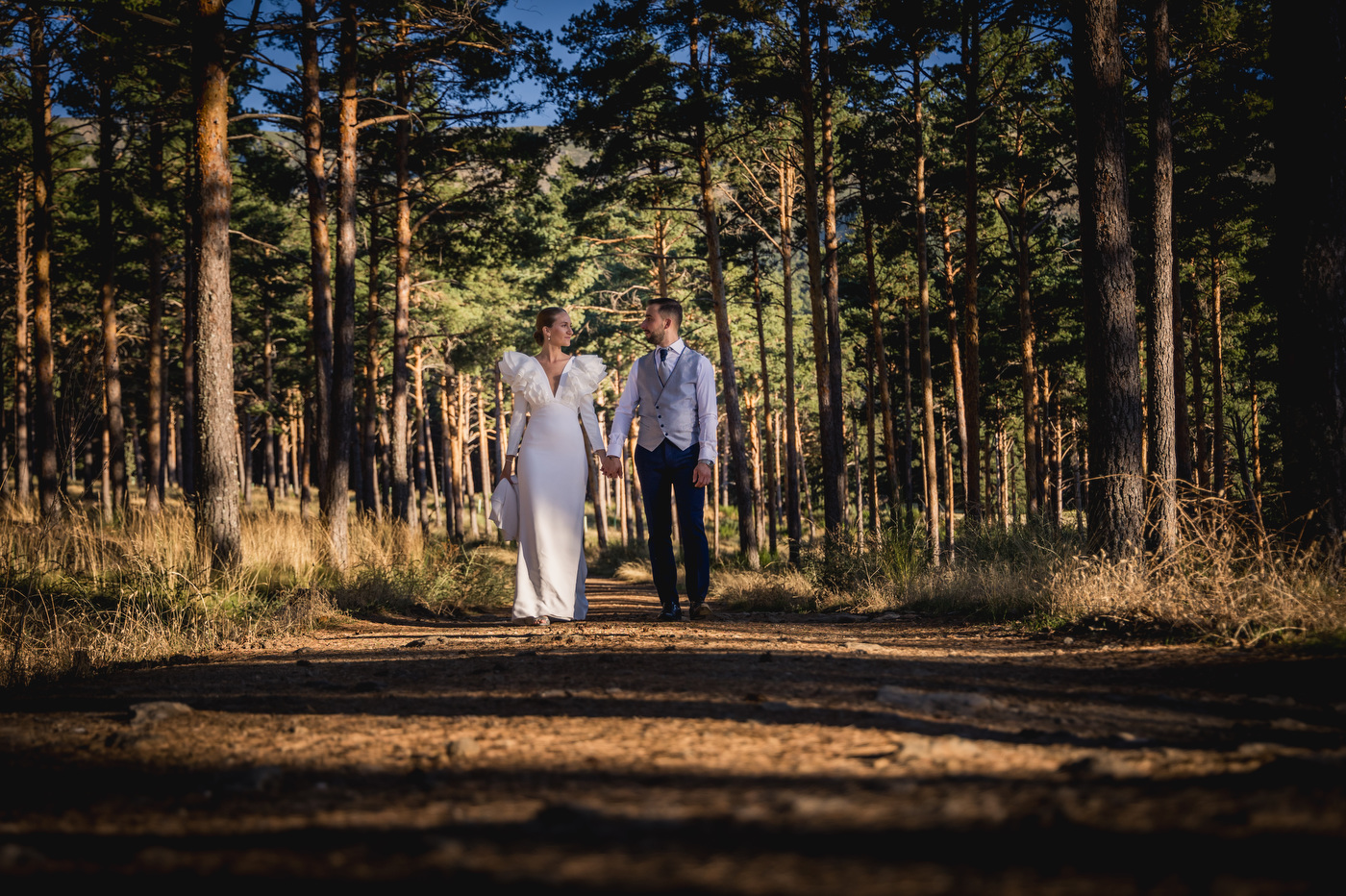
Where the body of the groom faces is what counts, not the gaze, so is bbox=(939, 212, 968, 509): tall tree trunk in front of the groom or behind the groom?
behind

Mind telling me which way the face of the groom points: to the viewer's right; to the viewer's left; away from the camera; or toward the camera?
to the viewer's left

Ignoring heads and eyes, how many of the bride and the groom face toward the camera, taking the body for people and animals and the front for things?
2

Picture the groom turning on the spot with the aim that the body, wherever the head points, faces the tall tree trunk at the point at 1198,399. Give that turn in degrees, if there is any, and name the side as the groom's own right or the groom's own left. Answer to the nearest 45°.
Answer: approximately 135° to the groom's own left

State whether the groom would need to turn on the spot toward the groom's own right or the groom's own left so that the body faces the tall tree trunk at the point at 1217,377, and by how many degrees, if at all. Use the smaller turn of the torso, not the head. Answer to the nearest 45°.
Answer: approximately 135° to the groom's own left
